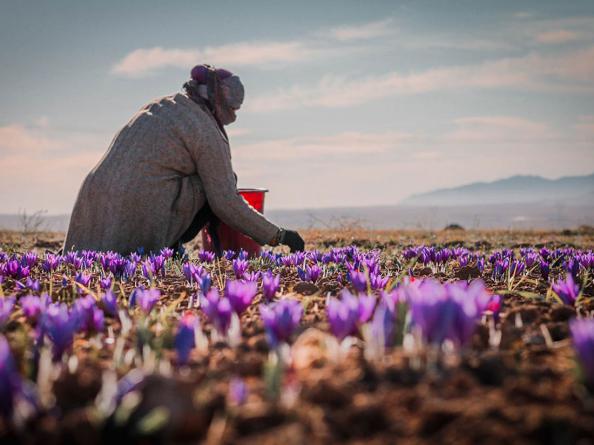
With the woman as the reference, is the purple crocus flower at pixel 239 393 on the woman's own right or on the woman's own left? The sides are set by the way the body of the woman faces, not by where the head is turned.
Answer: on the woman's own right

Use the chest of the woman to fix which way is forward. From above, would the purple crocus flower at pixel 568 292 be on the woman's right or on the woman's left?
on the woman's right

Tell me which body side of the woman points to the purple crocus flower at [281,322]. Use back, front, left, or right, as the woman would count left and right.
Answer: right

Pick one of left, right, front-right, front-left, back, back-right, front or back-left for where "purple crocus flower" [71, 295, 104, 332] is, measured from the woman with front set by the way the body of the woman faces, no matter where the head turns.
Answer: right

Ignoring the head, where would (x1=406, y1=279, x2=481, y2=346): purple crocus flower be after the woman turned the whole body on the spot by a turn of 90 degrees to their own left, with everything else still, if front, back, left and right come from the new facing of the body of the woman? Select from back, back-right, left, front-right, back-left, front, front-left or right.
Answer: back

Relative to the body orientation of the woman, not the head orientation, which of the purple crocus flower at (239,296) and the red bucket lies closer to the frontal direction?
the red bucket

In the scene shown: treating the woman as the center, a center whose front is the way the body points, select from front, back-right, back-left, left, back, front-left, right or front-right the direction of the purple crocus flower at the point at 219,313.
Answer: right

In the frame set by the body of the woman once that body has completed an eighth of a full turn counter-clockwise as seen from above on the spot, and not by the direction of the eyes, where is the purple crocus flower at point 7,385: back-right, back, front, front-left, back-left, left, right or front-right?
back-right

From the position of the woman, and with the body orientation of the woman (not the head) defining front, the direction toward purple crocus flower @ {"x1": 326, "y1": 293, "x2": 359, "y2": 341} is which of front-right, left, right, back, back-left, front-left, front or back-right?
right

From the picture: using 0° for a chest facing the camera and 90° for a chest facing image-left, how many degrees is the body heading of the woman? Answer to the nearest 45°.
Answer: approximately 270°

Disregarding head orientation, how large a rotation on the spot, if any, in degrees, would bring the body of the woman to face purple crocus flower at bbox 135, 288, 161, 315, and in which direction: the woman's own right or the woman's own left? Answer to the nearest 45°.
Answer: approximately 90° to the woman's own right

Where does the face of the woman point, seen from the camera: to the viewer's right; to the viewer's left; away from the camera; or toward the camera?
to the viewer's right

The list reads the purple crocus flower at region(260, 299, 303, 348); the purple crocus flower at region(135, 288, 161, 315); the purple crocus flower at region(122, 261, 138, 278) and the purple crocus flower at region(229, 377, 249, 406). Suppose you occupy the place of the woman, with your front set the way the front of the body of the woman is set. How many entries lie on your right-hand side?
4
